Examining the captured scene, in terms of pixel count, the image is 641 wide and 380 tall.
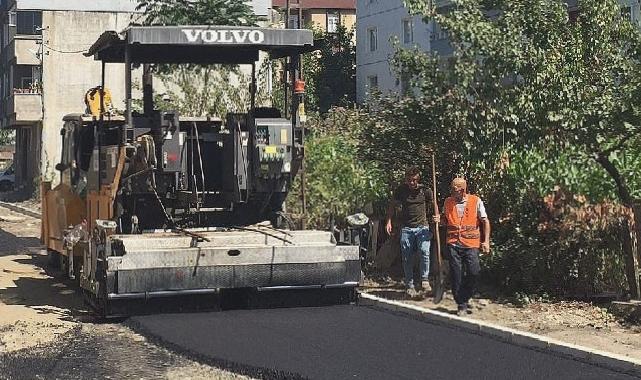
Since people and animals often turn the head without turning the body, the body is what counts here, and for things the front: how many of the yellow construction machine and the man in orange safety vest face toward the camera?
1

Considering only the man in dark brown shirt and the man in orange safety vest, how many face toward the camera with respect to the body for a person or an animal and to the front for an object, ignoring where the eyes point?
2

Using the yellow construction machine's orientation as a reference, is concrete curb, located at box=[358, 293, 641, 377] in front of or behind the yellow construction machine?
behind

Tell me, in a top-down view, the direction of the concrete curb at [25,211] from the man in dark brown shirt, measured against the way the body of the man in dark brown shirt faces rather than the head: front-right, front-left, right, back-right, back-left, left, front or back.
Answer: back-right

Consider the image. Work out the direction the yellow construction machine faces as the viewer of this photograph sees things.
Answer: facing away from the viewer and to the left of the viewer

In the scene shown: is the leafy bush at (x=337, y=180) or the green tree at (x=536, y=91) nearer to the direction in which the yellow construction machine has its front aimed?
the leafy bush

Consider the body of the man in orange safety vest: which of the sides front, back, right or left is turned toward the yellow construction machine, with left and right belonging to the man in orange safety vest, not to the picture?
right

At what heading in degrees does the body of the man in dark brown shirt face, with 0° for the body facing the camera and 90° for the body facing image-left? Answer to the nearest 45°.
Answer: approximately 0°
